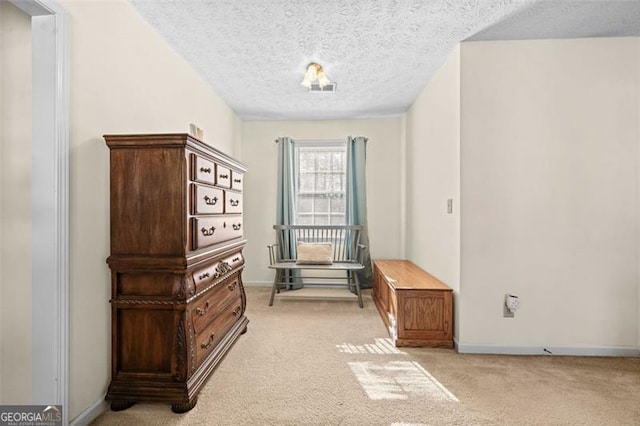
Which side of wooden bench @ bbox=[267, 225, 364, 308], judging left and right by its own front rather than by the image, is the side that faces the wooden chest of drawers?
front

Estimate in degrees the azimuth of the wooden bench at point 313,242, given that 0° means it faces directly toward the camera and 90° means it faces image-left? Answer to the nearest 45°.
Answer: approximately 0°

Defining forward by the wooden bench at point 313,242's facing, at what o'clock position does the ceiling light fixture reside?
The ceiling light fixture is roughly at 12 o'clock from the wooden bench.
